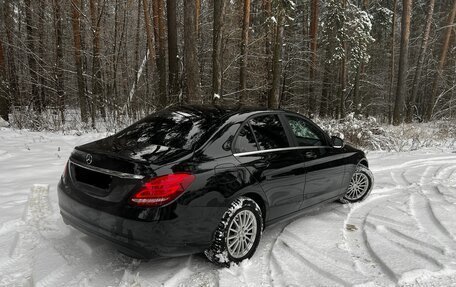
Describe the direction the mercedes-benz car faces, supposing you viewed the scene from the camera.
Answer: facing away from the viewer and to the right of the viewer
